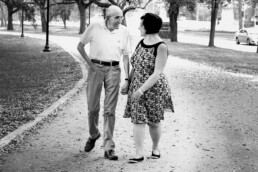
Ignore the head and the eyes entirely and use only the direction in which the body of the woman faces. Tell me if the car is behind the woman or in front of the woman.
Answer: behind

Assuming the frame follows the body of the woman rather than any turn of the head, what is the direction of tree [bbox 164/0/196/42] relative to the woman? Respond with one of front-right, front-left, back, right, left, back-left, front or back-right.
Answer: back-right

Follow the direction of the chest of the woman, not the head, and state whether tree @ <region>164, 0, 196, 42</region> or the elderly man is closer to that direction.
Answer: the elderly man

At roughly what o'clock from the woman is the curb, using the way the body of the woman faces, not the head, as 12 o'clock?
The curb is roughly at 3 o'clock from the woman.

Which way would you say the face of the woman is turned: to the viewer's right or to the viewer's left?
to the viewer's left
